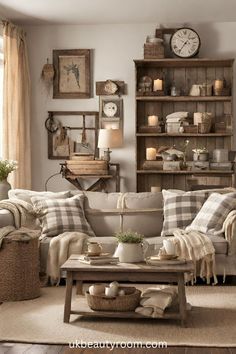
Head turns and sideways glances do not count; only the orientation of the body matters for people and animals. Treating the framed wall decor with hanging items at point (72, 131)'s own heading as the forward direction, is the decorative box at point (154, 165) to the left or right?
on its left

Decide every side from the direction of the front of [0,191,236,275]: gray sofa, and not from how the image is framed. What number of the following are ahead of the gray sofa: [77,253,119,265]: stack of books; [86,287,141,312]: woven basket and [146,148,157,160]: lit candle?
2

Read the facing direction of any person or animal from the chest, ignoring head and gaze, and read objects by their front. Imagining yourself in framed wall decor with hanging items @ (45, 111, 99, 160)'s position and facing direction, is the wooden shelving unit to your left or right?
on your left

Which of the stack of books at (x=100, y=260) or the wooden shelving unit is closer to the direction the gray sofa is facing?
the stack of books

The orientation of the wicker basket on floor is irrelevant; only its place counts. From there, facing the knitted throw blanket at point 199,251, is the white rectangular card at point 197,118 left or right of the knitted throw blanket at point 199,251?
left

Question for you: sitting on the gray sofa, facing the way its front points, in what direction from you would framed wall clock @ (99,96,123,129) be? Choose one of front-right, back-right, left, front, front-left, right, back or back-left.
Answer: back

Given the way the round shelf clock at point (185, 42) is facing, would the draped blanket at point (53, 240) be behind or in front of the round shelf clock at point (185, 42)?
in front

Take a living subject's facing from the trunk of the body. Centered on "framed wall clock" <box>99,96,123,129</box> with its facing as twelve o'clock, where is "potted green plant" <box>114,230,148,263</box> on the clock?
The potted green plant is roughly at 12 o'clock from the framed wall clock.

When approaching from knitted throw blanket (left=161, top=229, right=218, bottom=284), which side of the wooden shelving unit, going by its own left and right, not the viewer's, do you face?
front

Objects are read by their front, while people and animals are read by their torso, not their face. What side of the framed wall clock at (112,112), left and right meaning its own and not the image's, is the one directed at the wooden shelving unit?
left

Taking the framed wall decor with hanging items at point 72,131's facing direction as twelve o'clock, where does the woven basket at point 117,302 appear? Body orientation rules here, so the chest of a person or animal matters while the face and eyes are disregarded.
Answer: The woven basket is roughly at 12 o'clock from the framed wall decor with hanging items.

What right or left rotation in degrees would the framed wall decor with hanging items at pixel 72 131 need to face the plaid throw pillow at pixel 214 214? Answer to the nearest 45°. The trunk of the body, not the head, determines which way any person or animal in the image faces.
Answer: approximately 45° to its left
